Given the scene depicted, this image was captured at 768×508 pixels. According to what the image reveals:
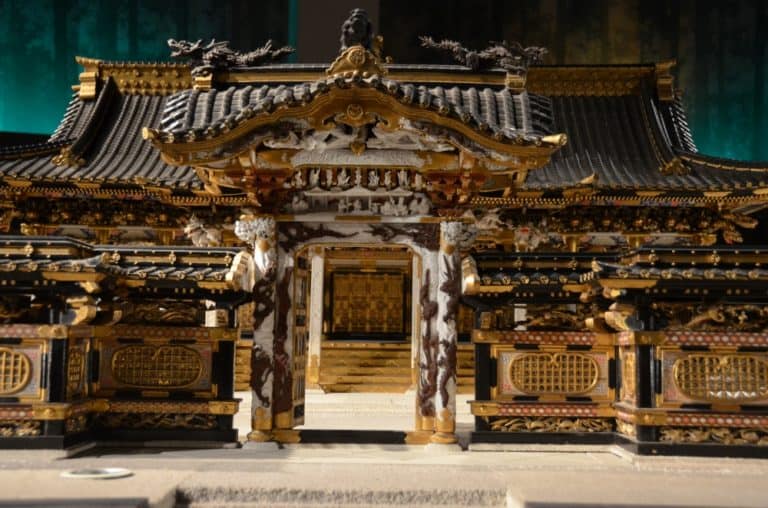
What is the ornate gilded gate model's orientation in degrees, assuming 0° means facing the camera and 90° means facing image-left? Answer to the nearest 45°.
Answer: approximately 0°
